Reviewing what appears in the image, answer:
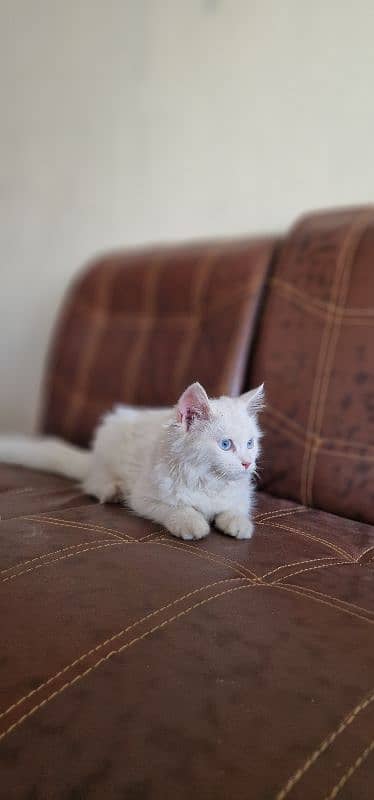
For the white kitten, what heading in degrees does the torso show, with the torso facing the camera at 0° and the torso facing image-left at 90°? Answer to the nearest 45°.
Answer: approximately 315°
